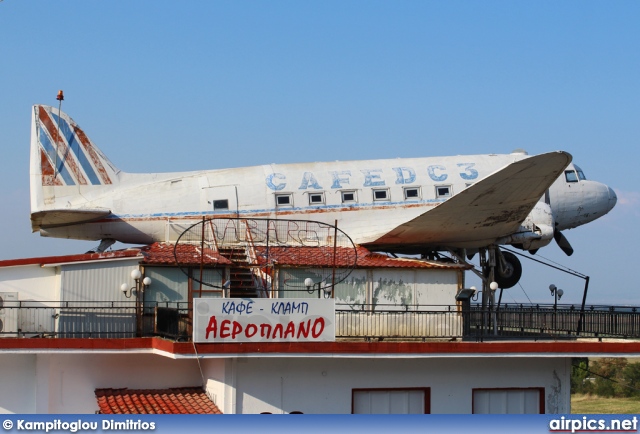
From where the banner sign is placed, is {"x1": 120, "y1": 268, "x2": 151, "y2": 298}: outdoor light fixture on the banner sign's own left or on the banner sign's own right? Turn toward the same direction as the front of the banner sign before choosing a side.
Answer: on the banner sign's own right

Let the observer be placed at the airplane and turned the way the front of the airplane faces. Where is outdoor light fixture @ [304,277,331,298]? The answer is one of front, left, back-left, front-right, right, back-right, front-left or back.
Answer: right

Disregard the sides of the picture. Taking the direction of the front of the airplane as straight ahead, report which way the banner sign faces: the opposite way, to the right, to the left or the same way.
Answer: to the right

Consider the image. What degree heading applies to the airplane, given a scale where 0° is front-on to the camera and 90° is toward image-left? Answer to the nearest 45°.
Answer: approximately 270°

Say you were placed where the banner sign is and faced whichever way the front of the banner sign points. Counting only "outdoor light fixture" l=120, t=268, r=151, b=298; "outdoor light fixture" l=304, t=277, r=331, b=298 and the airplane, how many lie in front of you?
0

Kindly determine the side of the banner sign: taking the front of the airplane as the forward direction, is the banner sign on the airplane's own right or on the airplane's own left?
on the airplane's own right

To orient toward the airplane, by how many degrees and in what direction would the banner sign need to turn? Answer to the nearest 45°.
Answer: approximately 180°

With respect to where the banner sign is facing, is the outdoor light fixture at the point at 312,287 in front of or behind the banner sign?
behind

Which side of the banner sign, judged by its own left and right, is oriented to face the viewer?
front

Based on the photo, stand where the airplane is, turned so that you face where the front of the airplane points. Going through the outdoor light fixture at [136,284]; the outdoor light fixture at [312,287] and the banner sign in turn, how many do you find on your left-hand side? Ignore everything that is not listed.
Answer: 0

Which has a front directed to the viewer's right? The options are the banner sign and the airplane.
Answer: the airplane

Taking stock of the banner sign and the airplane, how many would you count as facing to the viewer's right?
1
